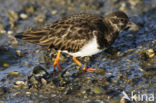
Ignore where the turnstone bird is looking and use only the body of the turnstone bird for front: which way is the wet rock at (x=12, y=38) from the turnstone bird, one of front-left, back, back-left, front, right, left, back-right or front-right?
back-left

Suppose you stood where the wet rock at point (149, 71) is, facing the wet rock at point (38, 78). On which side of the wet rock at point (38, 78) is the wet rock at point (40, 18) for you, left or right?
right

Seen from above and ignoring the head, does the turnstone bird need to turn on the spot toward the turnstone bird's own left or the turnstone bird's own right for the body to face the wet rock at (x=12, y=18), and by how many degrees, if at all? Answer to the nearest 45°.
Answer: approximately 135° to the turnstone bird's own left

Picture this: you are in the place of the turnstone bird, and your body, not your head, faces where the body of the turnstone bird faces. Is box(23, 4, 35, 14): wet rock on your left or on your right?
on your left

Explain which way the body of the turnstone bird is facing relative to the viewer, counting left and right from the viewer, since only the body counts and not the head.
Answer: facing to the right of the viewer

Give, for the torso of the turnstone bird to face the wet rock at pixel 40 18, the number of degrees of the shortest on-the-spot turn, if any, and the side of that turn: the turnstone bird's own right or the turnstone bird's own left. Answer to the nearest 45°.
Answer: approximately 135° to the turnstone bird's own left
